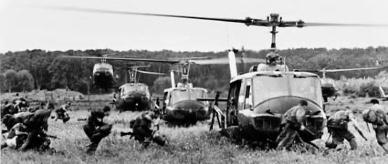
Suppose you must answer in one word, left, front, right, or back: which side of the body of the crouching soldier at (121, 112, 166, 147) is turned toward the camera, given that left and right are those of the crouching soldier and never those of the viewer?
left

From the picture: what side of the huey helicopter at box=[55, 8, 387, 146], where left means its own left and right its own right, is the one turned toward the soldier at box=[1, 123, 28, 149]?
right

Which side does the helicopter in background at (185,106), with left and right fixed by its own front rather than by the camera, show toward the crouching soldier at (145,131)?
front

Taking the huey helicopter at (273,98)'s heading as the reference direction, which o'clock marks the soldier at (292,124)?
The soldier is roughly at 11 o'clock from the huey helicopter.

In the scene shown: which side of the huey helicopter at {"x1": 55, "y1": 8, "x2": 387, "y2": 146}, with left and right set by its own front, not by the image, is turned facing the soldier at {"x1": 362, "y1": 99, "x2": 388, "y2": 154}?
left

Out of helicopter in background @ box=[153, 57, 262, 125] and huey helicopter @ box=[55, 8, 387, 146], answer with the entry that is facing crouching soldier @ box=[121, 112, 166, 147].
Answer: the helicopter in background
